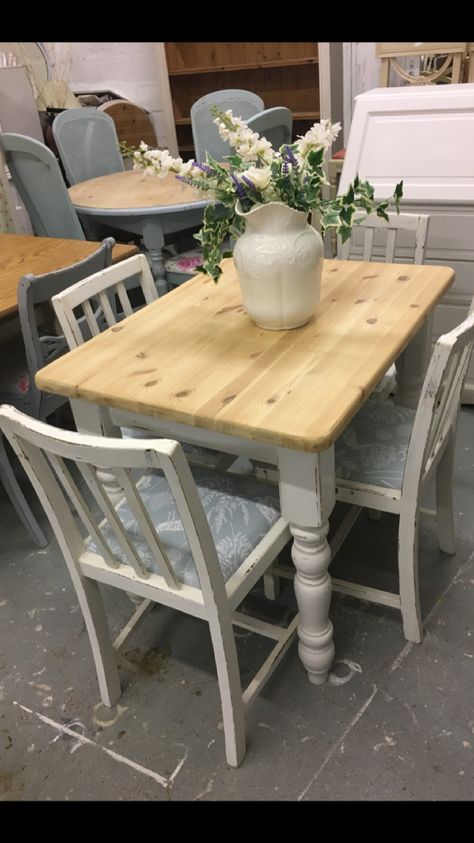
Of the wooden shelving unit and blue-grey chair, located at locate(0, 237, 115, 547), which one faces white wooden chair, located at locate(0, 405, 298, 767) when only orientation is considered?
the wooden shelving unit

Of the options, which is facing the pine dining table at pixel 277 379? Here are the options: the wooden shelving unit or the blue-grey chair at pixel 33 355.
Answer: the wooden shelving unit

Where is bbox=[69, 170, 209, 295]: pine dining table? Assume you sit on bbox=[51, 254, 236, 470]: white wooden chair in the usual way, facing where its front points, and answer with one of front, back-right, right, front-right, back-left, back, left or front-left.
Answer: back-left

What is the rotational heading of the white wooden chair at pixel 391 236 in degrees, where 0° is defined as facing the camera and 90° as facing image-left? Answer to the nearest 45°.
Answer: approximately 0°

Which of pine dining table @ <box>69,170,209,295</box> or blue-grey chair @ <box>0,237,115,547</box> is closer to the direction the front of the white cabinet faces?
the blue-grey chair

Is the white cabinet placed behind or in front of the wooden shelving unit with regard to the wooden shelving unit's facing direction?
in front

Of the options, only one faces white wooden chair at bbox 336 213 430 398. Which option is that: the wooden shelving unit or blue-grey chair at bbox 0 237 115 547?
the wooden shelving unit

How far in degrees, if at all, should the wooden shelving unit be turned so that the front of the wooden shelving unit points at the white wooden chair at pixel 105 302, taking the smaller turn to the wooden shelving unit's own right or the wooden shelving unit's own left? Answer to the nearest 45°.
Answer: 0° — it already faces it

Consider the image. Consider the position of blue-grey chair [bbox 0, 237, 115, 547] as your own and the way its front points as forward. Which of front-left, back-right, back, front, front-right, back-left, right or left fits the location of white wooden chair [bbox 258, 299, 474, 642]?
back

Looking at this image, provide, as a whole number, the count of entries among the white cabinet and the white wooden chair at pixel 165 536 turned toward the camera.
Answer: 1

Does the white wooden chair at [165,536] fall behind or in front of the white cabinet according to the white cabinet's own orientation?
in front

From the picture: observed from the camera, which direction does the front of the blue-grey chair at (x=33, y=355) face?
facing away from the viewer and to the left of the viewer
